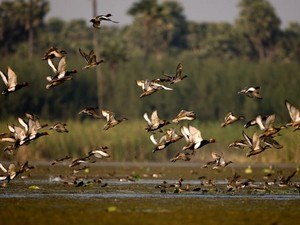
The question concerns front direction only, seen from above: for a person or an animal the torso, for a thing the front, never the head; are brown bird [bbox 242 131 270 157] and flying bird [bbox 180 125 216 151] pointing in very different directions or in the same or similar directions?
same or similar directions
